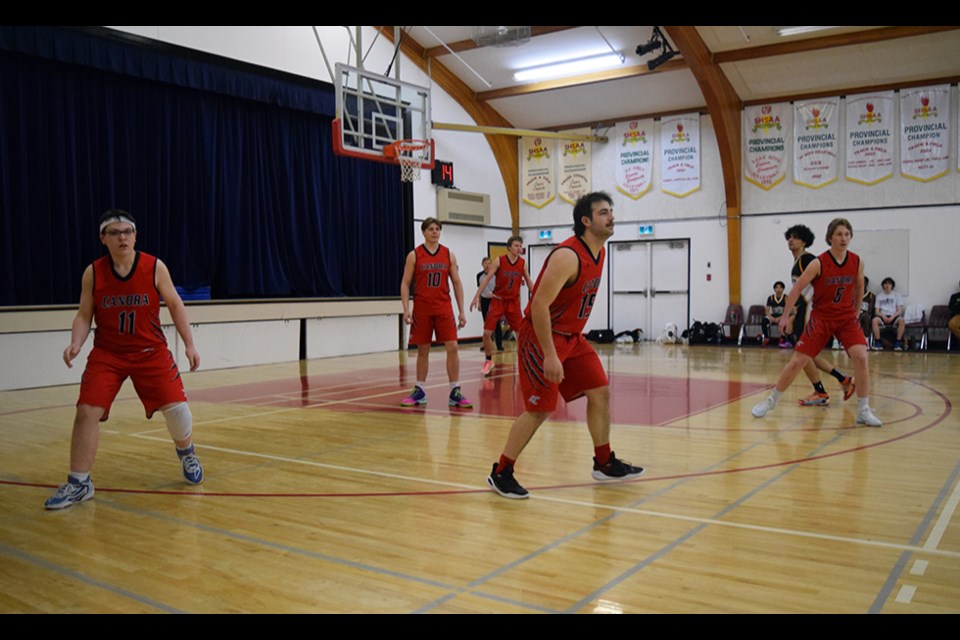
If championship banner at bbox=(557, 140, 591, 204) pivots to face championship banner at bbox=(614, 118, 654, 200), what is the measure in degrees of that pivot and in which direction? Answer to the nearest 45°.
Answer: approximately 45° to its left

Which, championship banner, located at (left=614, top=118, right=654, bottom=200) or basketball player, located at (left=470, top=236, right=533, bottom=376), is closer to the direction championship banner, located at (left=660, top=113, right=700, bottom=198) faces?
the basketball player

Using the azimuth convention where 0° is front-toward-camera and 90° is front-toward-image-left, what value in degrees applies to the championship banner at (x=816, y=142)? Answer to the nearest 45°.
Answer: approximately 0°

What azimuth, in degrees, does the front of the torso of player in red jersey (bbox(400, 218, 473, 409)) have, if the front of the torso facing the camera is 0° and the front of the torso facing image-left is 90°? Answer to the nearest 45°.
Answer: approximately 0°

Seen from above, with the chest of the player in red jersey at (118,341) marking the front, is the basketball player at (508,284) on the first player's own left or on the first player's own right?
on the first player's own left

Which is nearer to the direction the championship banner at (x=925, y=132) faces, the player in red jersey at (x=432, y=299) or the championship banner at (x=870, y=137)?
the player in red jersey

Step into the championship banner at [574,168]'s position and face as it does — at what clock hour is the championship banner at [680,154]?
the championship banner at [680,154] is roughly at 10 o'clock from the championship banner at [574,168].

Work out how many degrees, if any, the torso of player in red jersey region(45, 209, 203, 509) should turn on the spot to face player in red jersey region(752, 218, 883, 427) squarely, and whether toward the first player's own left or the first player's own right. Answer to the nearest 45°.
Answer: approximately 90° to the first player's own left

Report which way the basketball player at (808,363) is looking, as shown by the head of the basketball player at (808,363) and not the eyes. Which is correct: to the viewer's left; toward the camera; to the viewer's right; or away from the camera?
to the viewer's left

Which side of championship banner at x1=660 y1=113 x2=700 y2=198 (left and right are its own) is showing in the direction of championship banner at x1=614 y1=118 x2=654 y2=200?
right

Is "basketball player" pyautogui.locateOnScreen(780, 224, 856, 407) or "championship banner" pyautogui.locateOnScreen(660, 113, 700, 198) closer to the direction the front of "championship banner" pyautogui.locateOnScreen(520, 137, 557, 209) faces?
the basketball player
